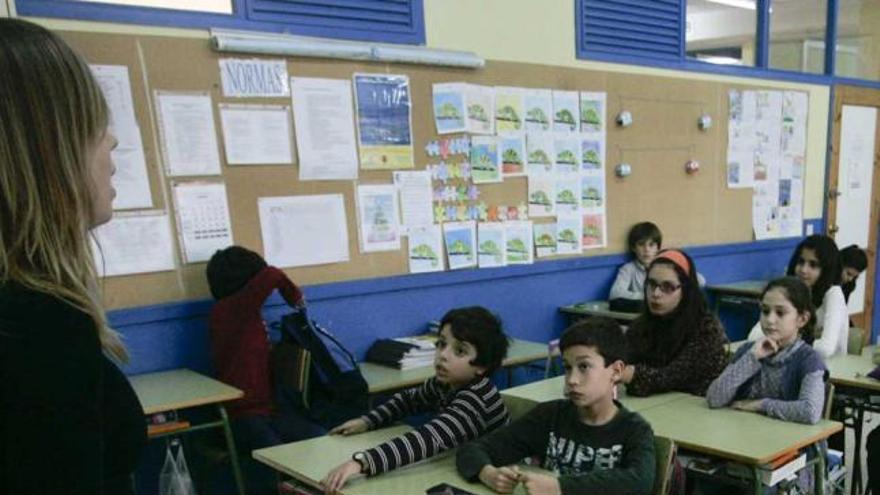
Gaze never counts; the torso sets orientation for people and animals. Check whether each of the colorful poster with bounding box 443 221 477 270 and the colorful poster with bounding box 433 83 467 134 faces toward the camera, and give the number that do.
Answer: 2

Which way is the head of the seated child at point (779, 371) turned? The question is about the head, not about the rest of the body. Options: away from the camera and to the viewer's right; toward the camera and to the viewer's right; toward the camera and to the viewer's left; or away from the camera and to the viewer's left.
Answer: toward the camera and to the viewer's left

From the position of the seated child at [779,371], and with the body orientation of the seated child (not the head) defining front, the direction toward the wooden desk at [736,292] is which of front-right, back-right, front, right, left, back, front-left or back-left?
back-right

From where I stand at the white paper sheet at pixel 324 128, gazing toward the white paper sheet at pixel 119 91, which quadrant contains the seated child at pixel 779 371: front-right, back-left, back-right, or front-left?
back-left

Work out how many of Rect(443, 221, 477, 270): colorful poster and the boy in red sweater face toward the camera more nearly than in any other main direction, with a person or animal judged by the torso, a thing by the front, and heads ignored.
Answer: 1

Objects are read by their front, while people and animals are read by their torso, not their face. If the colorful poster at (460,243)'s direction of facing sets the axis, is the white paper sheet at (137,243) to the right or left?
on its right

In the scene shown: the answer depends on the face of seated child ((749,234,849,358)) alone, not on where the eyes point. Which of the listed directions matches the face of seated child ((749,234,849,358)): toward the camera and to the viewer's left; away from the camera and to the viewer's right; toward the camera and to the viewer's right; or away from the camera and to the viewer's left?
toward the camera and to the viewer's left

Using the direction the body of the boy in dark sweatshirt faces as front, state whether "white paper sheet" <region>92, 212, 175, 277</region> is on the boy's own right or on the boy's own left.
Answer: on the boy's own right

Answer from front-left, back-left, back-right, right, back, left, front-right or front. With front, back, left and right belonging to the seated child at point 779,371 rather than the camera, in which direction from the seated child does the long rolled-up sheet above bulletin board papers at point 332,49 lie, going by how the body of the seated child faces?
front-right

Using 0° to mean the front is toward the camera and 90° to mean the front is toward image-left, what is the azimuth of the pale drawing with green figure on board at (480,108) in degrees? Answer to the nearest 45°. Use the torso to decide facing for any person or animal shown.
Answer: approximately 315°

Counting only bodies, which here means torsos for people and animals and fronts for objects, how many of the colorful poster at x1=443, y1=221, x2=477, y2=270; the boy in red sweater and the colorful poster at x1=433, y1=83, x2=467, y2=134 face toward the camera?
2

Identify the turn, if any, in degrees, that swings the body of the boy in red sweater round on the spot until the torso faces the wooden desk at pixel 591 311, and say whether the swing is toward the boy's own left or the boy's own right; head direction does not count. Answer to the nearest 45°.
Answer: approximately 45° to the boy's own right
